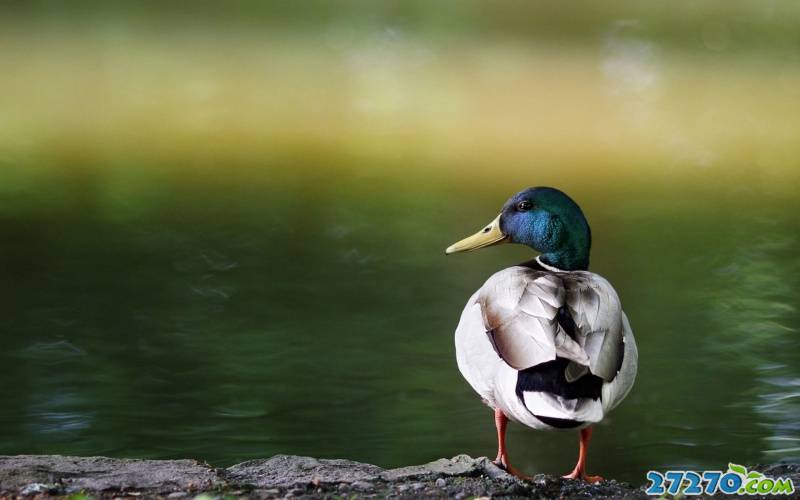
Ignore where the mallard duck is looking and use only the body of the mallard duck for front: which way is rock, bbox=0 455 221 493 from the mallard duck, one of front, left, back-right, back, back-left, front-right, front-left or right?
left

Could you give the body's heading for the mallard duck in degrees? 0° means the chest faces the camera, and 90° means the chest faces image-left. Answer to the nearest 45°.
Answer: approximately 180°

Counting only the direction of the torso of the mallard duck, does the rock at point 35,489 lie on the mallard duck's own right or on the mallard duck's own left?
on the mallard duck's own left
